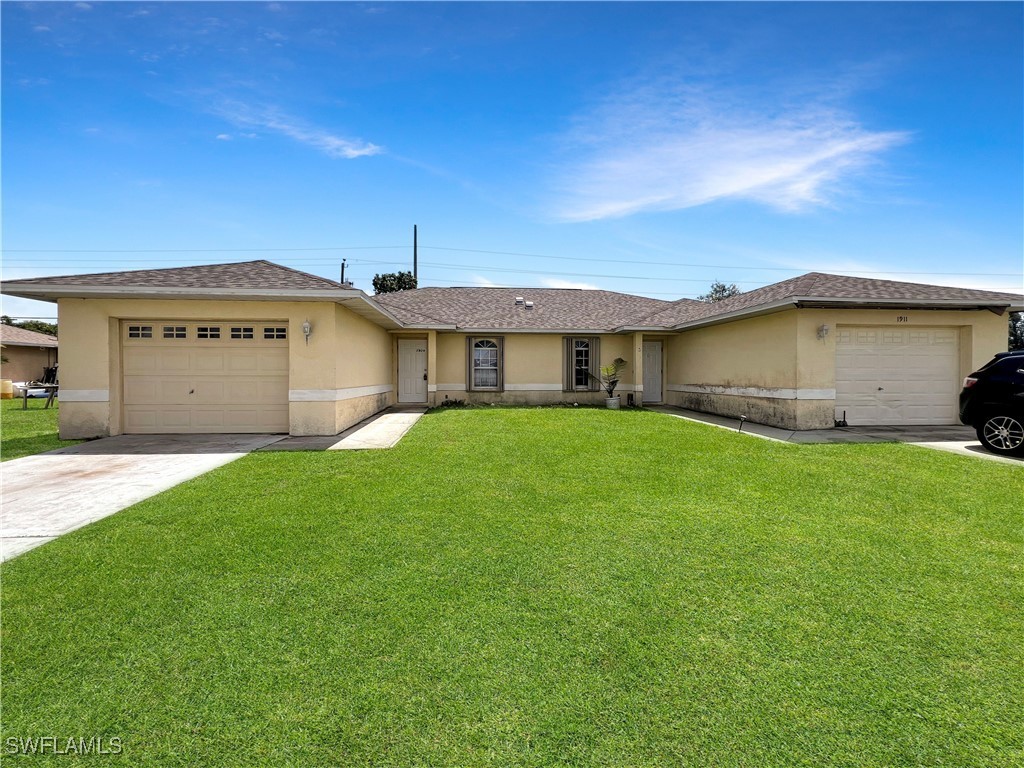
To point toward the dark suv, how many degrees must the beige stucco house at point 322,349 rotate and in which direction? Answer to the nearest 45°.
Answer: approximately 90° to its left

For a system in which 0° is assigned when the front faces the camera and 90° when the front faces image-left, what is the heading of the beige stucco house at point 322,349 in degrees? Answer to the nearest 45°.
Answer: approximately 0°

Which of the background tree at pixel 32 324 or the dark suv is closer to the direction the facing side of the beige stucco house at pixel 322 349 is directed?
the dark suv

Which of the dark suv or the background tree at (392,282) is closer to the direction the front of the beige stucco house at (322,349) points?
the dark suv

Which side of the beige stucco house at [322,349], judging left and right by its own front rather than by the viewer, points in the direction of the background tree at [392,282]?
back

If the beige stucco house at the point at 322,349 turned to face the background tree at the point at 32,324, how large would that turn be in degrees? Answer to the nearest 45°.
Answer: approximately 135° to its right
